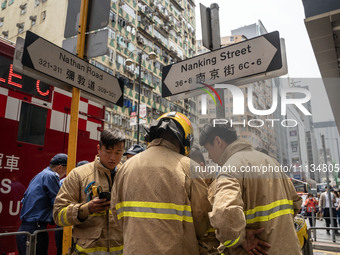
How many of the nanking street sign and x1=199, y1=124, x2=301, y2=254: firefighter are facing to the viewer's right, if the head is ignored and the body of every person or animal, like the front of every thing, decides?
0

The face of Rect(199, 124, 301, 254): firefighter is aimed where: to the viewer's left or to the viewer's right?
to the viewer's left

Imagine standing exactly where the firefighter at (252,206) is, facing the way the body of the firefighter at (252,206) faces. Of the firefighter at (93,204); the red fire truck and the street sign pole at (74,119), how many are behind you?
0

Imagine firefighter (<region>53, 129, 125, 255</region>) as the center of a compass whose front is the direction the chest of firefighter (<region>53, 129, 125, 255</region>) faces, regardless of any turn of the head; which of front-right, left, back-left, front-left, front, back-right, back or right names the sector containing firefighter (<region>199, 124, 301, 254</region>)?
front

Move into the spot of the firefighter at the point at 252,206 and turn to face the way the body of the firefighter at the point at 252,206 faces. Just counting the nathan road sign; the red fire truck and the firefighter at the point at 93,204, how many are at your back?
0

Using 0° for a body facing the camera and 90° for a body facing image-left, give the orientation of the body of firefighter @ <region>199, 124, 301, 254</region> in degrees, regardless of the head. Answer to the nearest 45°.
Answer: approximately 135°

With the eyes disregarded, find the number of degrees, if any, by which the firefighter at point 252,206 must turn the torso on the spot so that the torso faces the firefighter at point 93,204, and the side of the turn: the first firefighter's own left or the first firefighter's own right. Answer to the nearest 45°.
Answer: approximately 45° to the first firefighter's own left

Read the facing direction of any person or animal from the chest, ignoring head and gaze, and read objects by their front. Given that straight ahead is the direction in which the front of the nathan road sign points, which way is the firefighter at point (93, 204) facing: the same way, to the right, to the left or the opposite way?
the same way

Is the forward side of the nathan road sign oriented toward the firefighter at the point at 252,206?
yes

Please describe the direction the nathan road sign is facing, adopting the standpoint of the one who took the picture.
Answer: facing the viewer and to the right of the viewer
